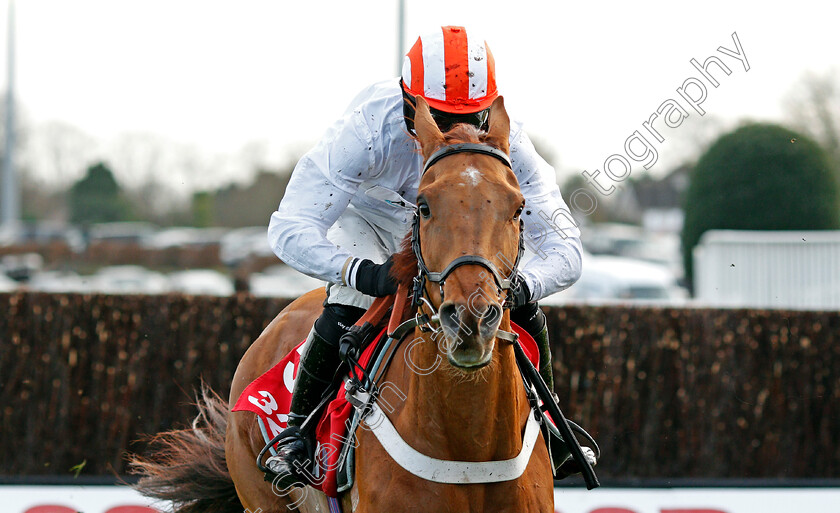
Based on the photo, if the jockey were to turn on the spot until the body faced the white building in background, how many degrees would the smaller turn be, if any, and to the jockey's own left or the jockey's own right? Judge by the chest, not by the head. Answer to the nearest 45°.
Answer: approximately 135° to the jockey's own left

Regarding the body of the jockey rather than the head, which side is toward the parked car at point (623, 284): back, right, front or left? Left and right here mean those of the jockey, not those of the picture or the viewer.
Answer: back

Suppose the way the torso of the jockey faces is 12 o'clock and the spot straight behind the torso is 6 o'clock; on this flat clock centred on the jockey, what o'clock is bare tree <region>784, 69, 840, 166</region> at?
The bare tree is roughly at 7 o'clock from the jockey.

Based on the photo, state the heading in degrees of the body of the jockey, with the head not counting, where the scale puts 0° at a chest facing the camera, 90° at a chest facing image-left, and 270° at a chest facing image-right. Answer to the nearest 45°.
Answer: approximately 0°

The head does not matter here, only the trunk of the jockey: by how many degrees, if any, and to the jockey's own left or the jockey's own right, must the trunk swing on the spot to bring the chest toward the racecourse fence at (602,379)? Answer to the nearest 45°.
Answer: approximately 135° to the jockey's own left
